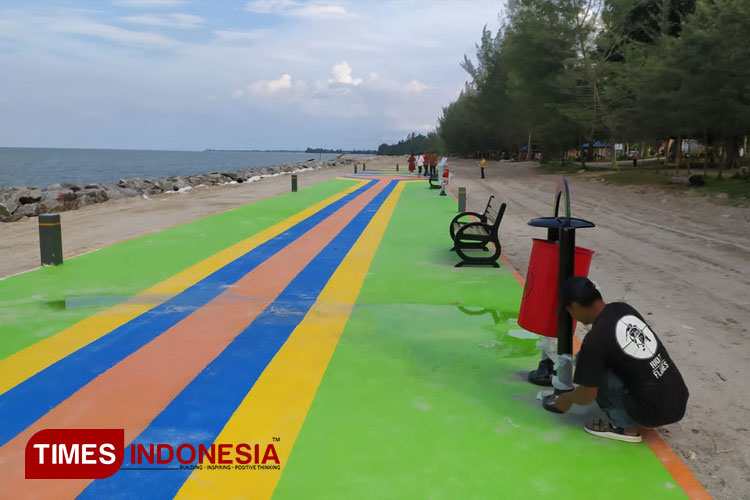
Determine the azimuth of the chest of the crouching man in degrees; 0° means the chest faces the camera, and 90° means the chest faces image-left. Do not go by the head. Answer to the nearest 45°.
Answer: approximately 135°

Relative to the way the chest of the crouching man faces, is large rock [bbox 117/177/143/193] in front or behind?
in front

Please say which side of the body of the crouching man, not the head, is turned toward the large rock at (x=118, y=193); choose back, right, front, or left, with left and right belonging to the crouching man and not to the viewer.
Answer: front

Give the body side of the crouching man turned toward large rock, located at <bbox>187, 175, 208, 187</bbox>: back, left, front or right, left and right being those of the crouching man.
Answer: front

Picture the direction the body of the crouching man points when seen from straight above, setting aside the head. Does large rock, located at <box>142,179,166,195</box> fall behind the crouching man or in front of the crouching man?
in front

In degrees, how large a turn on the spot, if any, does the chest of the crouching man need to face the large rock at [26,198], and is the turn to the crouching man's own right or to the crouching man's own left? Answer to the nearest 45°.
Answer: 0° — they already face it

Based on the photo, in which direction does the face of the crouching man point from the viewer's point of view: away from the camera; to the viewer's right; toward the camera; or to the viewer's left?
to the viewer's left

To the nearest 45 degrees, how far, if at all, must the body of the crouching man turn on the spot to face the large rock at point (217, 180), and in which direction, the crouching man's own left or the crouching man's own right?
0° — they already face it

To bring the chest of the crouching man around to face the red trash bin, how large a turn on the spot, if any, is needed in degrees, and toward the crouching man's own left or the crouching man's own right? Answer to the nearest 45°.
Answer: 0° — they already face it
